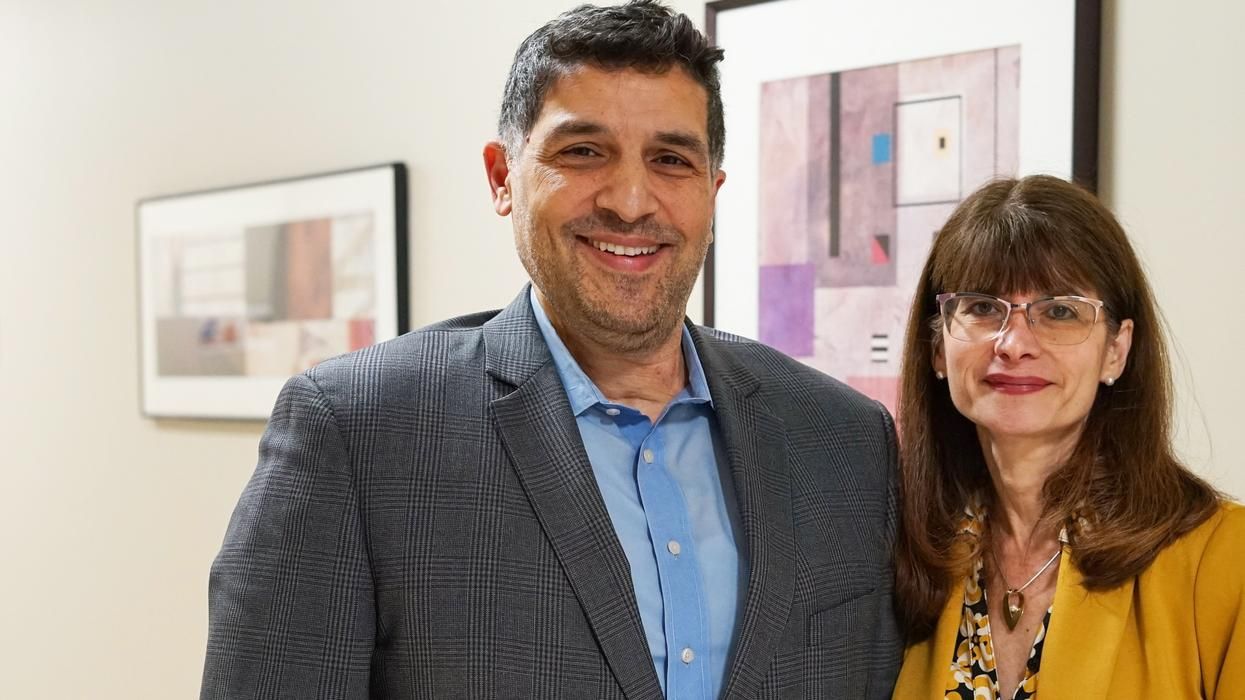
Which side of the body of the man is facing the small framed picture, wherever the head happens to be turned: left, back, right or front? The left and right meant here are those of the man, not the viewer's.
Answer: back

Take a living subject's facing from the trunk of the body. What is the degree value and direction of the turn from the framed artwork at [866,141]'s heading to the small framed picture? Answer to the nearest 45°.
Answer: approximately 45° to its right

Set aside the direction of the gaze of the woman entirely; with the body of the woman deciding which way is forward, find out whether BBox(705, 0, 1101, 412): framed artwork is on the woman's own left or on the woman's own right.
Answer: on the woman's own right

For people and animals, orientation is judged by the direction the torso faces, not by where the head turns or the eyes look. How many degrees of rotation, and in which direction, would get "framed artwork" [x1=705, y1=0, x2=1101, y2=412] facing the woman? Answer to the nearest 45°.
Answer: approximately 45° to its left

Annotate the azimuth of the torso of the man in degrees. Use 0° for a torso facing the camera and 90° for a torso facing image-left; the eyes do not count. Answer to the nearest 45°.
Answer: approximately 315°

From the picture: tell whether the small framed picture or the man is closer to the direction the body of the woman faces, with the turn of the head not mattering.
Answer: the man

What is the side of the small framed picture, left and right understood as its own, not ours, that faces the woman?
left

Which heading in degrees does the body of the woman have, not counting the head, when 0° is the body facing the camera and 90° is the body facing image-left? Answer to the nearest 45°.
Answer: approximately 45°
